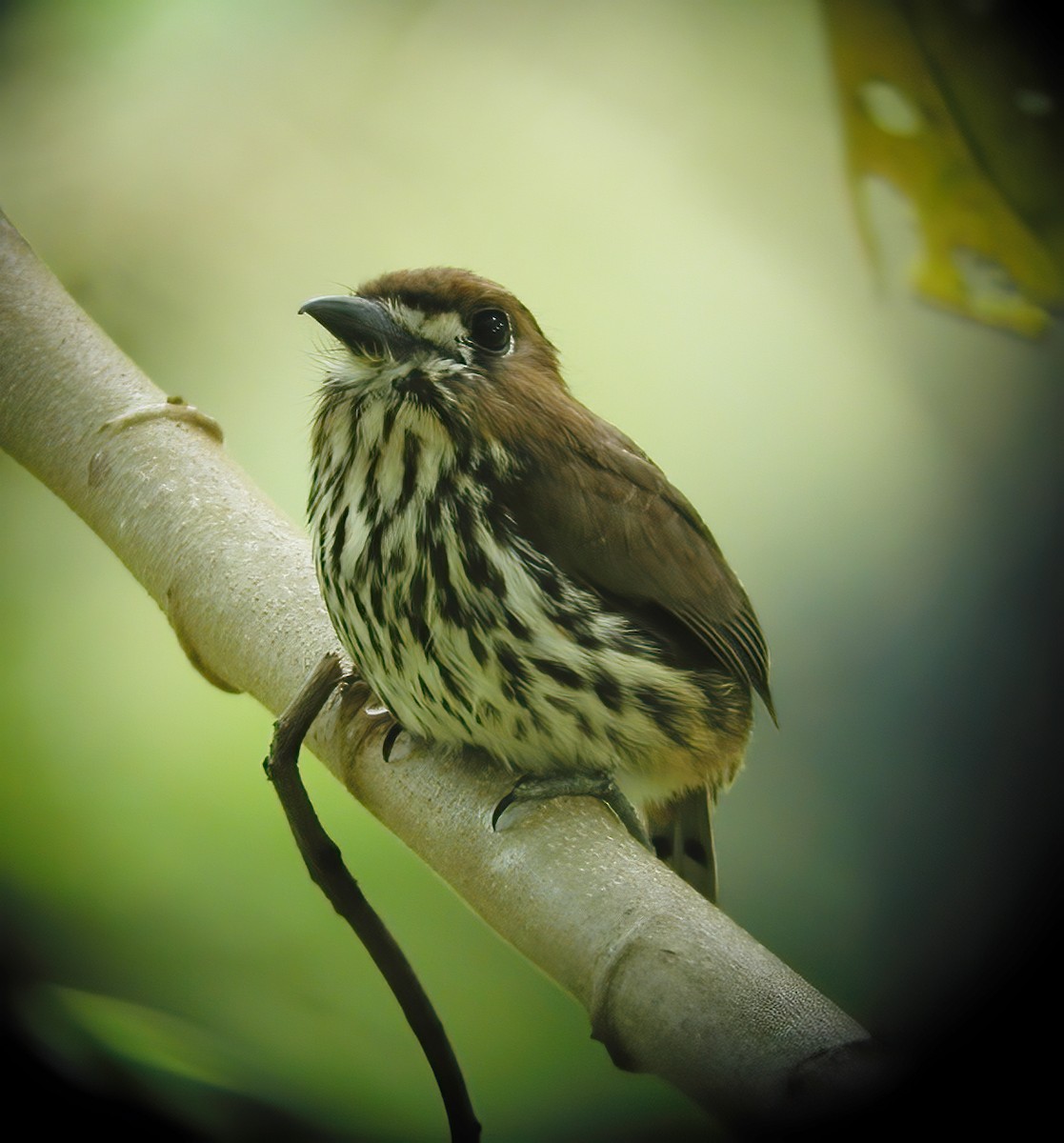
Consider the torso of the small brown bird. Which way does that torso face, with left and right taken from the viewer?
facing the viewer and to the left of the viewer
